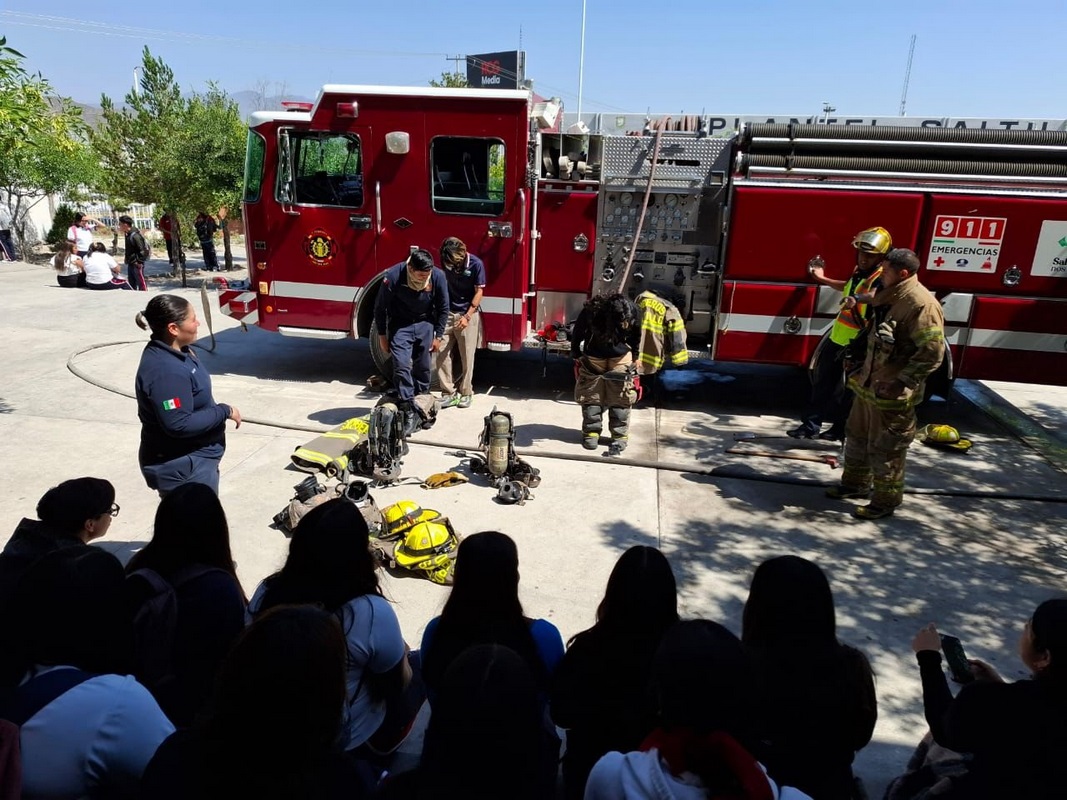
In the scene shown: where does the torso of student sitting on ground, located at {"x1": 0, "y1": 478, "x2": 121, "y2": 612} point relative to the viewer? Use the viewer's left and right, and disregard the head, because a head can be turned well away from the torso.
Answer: facing away from the viewer and to the right of the viewer

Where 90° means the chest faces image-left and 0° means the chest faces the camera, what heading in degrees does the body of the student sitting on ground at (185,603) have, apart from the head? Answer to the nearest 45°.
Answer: approximately 180°

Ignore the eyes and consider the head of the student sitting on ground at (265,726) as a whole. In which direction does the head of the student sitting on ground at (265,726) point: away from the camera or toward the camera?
away from the camera

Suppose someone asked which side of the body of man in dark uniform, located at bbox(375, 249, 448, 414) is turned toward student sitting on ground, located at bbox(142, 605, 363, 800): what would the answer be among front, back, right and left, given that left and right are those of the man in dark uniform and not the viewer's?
front

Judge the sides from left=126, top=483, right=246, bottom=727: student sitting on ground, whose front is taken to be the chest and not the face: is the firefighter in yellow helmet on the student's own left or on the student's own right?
on the student's own right

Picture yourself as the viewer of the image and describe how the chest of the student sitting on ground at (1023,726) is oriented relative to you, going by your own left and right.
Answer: facing away from the viewer and to the left of the viewer

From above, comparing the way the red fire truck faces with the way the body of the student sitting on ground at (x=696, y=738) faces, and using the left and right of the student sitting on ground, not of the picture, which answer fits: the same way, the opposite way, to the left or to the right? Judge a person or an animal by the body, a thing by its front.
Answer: to the left

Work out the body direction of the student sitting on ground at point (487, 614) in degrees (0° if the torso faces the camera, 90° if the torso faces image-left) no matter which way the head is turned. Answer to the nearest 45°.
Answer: approximately 180°

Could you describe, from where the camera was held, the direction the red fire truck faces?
facing to the left of the viewer

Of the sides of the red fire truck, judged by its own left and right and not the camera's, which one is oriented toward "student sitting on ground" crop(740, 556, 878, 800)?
left

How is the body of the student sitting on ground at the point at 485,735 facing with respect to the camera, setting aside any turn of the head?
away from the camera

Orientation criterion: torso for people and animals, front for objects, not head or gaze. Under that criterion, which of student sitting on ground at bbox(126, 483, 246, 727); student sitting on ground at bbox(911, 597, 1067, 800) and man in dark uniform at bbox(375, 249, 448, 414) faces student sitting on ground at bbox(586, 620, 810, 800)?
the man in dark uniform

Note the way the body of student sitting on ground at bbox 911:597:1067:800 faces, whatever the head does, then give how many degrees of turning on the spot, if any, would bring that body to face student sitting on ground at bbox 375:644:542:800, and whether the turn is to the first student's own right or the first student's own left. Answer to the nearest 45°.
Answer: approximately 90° to the first student's own left

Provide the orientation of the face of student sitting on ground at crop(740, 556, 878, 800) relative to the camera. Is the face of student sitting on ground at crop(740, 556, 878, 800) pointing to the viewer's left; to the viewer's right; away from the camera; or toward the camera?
away from the camera
